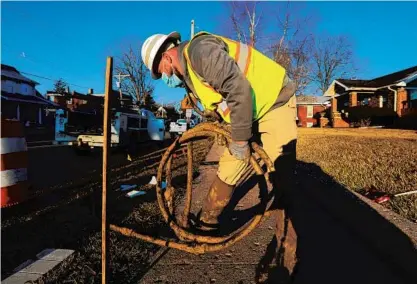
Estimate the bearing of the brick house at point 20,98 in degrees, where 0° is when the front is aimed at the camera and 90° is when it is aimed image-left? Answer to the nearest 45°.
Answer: approximately 315°

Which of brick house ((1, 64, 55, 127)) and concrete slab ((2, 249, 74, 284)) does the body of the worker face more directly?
the concrete slab

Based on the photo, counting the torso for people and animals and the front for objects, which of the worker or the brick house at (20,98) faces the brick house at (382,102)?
the brick house at (20,98)

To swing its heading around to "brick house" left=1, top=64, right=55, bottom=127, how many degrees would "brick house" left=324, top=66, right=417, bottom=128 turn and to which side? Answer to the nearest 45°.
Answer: approximately 45° to its right

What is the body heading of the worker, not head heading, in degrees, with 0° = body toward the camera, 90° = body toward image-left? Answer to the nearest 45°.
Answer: approximately 90°

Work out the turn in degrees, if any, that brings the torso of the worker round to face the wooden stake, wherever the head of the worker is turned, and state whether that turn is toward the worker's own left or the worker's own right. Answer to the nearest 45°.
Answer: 0° — they already face it

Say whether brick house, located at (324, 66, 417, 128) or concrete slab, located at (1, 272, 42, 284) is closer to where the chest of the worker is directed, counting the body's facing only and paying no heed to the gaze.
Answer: the concrete slab
